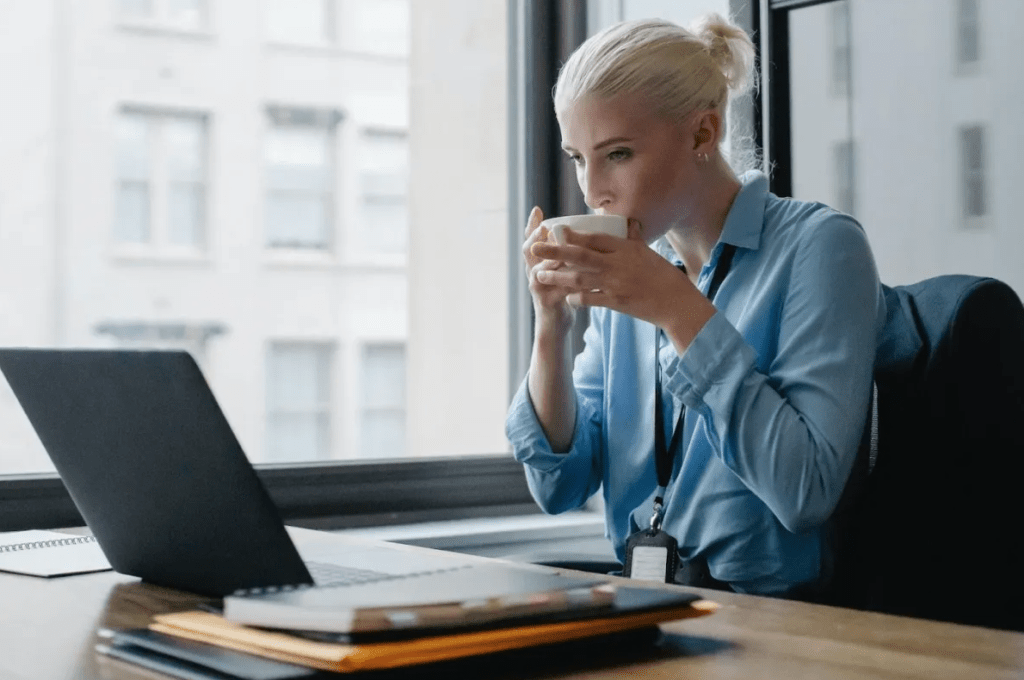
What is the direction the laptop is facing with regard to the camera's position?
facing away from the viewer and to the right of the viewer

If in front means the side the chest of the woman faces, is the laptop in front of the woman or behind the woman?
in front

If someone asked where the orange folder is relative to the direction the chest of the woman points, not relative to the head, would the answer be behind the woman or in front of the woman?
in front

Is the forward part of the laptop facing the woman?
yes

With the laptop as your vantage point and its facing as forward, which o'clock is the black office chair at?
The black office chair is roughly at 1 o'clock from the laptop.

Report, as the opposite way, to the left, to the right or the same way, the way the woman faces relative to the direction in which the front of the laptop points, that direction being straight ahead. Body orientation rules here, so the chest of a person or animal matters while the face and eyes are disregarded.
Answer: the opposite way

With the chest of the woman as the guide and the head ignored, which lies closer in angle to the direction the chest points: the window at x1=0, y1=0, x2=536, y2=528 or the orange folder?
the orange folder
